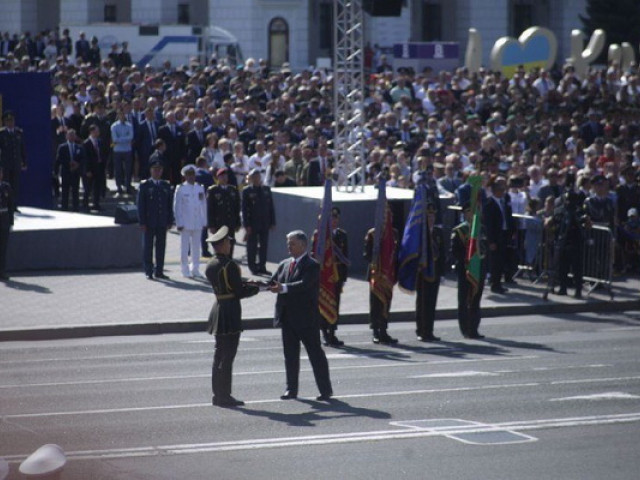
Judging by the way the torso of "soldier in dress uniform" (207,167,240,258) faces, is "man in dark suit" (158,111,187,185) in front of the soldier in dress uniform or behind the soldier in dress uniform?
behind

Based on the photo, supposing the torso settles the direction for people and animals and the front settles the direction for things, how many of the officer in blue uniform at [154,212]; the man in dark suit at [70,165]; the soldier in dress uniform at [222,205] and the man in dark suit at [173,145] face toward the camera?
4

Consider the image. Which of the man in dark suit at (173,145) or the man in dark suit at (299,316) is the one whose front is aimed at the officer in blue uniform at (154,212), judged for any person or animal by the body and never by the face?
the man in dark suit at (173,145)

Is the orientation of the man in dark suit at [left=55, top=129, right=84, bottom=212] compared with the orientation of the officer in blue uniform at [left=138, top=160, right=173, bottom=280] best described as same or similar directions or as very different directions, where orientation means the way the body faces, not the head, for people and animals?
same or similar directions

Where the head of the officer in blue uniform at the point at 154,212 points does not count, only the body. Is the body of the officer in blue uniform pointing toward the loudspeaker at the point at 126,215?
no

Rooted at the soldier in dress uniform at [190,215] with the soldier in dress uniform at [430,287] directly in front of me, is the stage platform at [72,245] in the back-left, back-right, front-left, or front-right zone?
back-right

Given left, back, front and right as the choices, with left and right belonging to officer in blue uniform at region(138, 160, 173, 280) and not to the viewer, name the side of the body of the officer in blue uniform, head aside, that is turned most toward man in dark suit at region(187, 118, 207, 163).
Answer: back

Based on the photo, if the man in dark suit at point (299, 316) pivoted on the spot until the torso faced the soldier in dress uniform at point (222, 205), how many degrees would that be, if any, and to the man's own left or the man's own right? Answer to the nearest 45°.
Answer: approximately 135° to the man's own right

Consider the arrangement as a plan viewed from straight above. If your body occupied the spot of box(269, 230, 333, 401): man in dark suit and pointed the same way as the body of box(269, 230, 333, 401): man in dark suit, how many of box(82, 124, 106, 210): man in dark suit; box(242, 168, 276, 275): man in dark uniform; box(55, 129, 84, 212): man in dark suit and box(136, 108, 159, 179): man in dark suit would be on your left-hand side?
0

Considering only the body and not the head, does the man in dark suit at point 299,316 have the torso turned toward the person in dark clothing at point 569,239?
no

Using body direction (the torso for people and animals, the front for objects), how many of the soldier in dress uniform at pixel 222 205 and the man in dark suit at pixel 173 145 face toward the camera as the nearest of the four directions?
2

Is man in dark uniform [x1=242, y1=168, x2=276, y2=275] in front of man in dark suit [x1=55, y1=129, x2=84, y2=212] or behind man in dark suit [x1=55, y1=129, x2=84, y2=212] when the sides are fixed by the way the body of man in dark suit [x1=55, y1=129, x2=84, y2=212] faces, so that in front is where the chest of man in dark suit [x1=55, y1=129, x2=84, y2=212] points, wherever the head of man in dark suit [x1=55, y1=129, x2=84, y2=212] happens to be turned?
in front

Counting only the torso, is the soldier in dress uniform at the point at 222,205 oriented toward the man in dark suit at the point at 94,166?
no

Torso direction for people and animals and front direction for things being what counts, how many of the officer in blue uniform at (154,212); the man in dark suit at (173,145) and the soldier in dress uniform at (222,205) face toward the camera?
3

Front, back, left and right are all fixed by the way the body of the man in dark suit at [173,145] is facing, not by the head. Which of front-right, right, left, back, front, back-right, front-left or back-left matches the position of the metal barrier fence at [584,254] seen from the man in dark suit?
front-left

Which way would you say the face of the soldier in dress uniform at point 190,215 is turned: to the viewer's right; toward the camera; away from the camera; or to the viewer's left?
toward the camera

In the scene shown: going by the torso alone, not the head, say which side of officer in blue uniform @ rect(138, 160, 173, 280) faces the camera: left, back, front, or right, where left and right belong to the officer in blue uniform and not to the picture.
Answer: front

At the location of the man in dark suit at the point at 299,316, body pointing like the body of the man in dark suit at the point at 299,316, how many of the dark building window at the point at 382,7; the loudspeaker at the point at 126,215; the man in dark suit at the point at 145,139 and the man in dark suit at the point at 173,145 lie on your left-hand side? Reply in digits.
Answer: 0

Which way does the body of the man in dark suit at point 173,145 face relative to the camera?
toward the camera

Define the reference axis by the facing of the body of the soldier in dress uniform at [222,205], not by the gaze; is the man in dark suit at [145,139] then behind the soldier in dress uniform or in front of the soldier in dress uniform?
behind

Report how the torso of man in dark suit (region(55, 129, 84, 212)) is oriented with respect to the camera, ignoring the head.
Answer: toward the camera

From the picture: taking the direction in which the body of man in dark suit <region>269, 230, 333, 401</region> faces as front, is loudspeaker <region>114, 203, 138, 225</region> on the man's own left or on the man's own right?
on the man's own right
